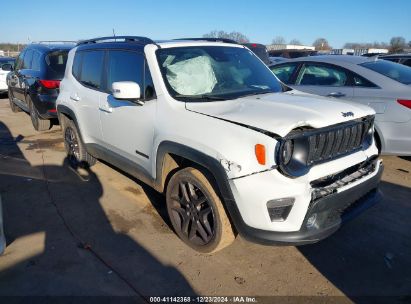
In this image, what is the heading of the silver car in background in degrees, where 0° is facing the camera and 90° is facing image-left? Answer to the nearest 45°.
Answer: approximately 135°

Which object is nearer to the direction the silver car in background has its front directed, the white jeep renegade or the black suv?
the black suv

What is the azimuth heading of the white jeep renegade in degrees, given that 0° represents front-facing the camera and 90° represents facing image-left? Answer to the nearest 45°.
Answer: approximately 315°

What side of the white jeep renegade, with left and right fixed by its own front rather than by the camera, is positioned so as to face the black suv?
back

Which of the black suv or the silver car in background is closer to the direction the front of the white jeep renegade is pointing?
the silver car in background

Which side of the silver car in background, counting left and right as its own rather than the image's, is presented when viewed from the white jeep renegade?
left

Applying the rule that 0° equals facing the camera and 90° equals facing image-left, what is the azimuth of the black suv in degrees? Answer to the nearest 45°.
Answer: approximately 135°

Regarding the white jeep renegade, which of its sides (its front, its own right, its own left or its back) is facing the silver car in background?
left
